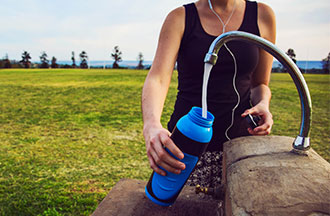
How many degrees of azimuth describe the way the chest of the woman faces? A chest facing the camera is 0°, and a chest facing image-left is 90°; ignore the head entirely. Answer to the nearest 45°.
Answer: approximately 0°

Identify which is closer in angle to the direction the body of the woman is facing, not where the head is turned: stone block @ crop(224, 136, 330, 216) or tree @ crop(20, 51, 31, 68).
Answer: the stone block

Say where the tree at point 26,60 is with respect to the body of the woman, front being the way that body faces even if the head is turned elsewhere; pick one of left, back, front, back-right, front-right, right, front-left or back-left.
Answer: back-right

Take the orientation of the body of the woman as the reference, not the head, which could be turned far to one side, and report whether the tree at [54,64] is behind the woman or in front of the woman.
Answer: behind

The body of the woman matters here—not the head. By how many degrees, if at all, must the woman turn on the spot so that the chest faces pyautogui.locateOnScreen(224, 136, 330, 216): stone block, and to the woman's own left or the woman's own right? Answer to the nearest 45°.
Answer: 0° — they already face it
